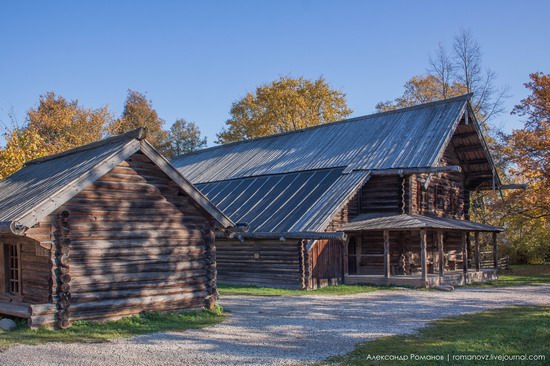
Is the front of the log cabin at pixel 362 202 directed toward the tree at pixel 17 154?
no

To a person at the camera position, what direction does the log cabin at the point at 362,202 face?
facing the viewer and to the right of the viewer

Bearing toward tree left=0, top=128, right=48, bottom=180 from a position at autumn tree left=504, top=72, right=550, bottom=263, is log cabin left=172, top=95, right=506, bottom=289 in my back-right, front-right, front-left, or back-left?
front-left
